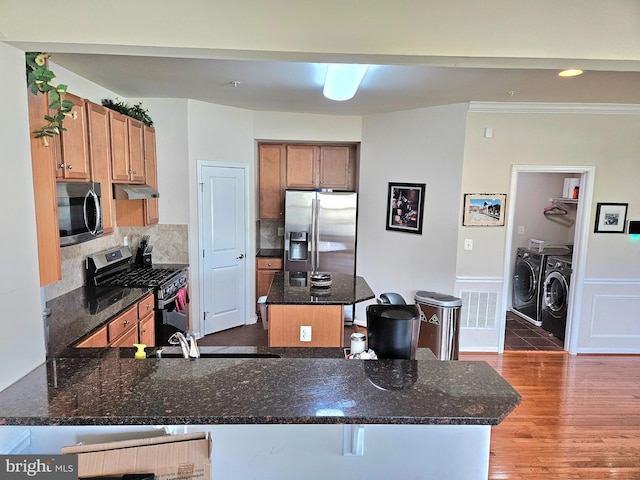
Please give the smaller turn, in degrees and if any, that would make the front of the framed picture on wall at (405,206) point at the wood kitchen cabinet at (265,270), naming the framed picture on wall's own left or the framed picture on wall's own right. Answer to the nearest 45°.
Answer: approximately 45° to the framed picture on wall's own right

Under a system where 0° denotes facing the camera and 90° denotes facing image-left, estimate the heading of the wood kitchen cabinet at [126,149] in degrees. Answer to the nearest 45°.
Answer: approximately 315°

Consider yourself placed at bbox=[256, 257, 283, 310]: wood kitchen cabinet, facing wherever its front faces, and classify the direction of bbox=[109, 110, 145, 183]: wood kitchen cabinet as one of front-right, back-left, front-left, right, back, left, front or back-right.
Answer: front-right

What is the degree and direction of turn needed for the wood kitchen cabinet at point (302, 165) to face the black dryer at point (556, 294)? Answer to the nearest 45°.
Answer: approximately 90° to its left

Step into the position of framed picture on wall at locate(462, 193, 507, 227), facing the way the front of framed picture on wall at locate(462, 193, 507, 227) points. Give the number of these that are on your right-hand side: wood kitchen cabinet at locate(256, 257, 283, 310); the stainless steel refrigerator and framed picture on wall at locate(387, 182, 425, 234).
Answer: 3

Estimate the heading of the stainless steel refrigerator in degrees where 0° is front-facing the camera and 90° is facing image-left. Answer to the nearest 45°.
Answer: approximately 0°

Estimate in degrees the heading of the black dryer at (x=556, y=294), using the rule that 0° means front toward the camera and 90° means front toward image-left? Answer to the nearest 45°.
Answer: approximately 45°

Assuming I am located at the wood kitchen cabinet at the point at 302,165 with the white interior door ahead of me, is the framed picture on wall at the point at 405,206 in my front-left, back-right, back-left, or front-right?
back-left
